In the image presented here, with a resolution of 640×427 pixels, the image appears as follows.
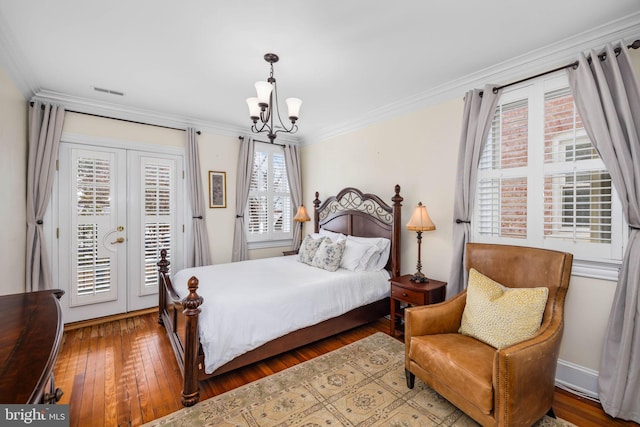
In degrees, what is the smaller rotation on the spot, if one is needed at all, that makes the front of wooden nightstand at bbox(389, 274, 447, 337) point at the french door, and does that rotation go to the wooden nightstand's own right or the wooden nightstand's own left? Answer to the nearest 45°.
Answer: approximately 45° to the wooden nightstand's own right

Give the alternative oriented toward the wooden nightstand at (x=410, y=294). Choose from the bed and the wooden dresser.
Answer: the wooden dresser

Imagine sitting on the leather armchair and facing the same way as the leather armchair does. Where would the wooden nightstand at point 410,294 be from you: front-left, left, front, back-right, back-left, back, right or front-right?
right

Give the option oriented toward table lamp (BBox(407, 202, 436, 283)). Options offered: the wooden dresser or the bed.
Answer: the wooden dresser

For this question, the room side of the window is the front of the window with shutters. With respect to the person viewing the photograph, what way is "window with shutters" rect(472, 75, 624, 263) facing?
facing the viewer and to the left of the viewer

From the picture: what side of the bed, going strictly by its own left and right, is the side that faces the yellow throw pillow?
left

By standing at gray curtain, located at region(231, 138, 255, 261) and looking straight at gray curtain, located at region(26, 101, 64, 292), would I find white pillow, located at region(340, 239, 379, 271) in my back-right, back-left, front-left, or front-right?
back-left

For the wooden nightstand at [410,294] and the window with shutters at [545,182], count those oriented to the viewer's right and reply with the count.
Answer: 0

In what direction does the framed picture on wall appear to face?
toward the camera

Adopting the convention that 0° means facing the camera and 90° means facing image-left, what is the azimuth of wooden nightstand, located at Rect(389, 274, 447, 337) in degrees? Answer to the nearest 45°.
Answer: approximately 45°

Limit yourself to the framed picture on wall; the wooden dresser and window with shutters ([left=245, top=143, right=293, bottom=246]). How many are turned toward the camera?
2

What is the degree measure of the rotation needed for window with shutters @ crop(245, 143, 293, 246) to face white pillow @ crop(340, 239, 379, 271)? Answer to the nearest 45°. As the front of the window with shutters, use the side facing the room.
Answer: approximately 45° to its left

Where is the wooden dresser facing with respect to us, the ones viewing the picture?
facing to the right of the viewer

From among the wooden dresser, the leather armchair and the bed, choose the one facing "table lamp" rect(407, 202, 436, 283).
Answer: the wooden dresser

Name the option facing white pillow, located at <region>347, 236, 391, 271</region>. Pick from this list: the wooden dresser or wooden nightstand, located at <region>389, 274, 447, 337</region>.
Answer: the wooden dresser

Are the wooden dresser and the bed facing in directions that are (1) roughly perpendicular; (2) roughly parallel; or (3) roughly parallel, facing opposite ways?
roughly parallel, facing opposite ways

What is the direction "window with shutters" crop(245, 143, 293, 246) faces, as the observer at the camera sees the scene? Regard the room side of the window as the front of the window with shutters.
facing the viewer
